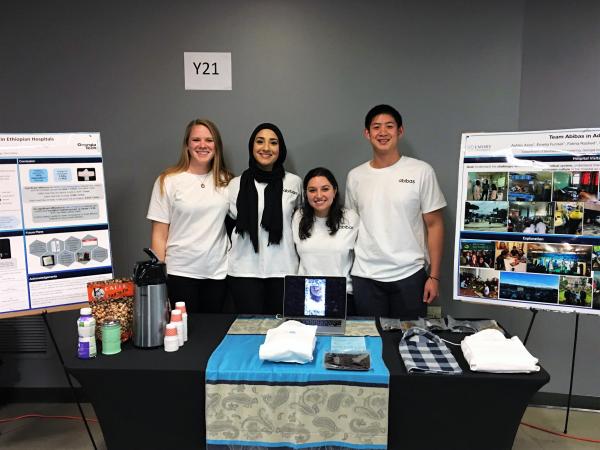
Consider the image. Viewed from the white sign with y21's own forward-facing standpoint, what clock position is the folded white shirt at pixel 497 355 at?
The folded white shirt is roughly at 11 o'clock from the white sign with y21.

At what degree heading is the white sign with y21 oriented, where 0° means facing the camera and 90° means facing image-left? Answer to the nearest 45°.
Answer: approximately 0°

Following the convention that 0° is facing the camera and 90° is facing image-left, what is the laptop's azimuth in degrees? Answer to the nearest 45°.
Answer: approximately 0°

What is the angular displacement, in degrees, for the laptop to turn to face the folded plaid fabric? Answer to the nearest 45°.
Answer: approximately 45° to its left
